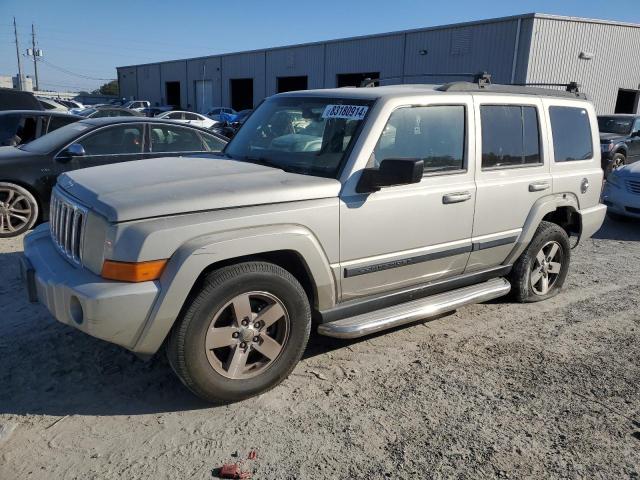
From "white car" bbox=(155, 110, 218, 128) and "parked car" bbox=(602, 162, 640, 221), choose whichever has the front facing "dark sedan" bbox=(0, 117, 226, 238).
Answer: the parked car

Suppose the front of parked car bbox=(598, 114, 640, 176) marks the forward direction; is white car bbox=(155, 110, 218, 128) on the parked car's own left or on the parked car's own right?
on the parked car's own right

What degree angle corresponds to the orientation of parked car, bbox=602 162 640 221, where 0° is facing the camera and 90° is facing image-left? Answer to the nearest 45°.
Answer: approximately 45°

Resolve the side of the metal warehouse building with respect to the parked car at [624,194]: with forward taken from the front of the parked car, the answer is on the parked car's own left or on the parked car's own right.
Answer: on the parked car's own right

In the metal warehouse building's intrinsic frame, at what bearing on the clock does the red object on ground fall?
The red object on ground is roughly at 11 o'clock from the metal warehouse building.
